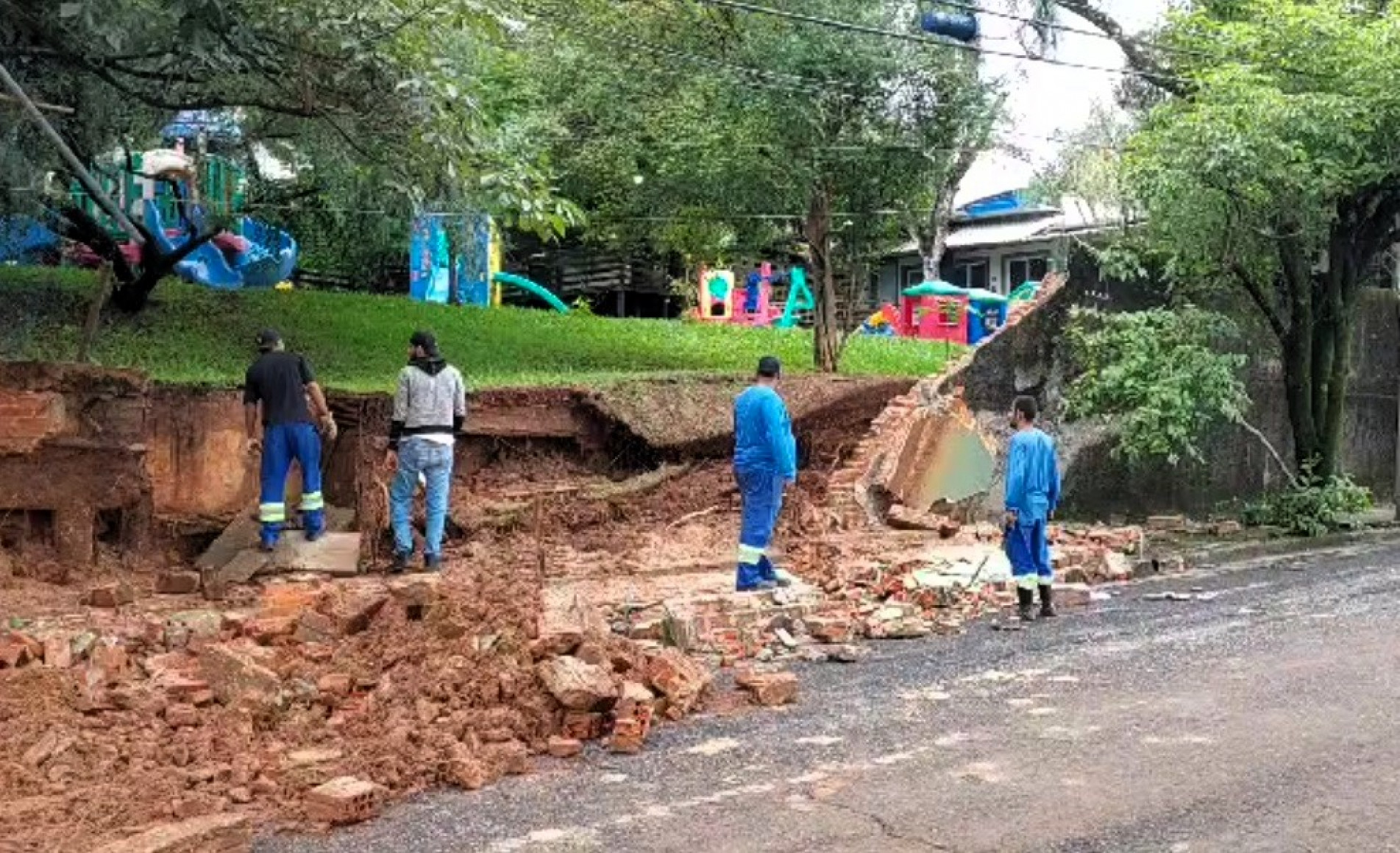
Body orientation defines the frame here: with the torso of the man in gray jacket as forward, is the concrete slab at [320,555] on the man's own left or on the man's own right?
on the man's own left

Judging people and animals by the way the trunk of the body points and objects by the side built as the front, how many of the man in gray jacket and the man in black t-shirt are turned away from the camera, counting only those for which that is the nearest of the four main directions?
2

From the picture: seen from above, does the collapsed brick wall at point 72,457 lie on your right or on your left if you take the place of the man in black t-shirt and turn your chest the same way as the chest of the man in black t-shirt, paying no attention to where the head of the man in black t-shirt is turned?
on your left

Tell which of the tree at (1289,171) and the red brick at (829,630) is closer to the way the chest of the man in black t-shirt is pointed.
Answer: the tree

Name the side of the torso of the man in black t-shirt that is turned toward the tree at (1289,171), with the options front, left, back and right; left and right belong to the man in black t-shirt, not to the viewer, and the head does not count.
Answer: right

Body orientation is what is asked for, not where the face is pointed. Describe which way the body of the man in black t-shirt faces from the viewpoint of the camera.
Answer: away from the camera

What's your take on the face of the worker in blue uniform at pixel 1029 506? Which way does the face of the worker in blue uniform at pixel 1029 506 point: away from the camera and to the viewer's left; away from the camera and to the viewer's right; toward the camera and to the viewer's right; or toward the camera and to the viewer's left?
away from the camera and to the viewer's left

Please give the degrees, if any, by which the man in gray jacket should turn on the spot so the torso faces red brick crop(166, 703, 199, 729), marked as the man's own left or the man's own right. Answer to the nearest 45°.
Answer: approximately 180°

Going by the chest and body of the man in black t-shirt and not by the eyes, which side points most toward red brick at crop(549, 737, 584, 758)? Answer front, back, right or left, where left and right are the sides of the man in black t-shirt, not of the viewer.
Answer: back

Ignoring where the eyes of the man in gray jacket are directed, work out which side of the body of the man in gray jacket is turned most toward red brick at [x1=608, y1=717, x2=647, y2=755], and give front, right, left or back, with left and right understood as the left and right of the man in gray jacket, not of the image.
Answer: back

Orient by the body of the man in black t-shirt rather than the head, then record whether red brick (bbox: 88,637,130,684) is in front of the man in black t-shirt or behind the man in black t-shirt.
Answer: behind

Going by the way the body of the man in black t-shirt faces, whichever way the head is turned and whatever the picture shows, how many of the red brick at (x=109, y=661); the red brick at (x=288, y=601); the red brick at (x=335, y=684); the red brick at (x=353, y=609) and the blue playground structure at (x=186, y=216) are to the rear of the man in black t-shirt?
4

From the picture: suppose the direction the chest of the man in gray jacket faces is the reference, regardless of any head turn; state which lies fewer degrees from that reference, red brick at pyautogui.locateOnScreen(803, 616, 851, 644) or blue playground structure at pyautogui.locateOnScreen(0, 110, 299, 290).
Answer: the blue playground structure

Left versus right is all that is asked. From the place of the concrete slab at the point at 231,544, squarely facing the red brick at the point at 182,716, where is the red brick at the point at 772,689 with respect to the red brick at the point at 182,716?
left

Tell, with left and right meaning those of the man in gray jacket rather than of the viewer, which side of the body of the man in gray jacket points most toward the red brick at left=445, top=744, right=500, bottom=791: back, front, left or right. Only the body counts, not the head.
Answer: back

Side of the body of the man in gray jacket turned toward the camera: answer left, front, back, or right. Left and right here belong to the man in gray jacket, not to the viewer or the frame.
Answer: back
